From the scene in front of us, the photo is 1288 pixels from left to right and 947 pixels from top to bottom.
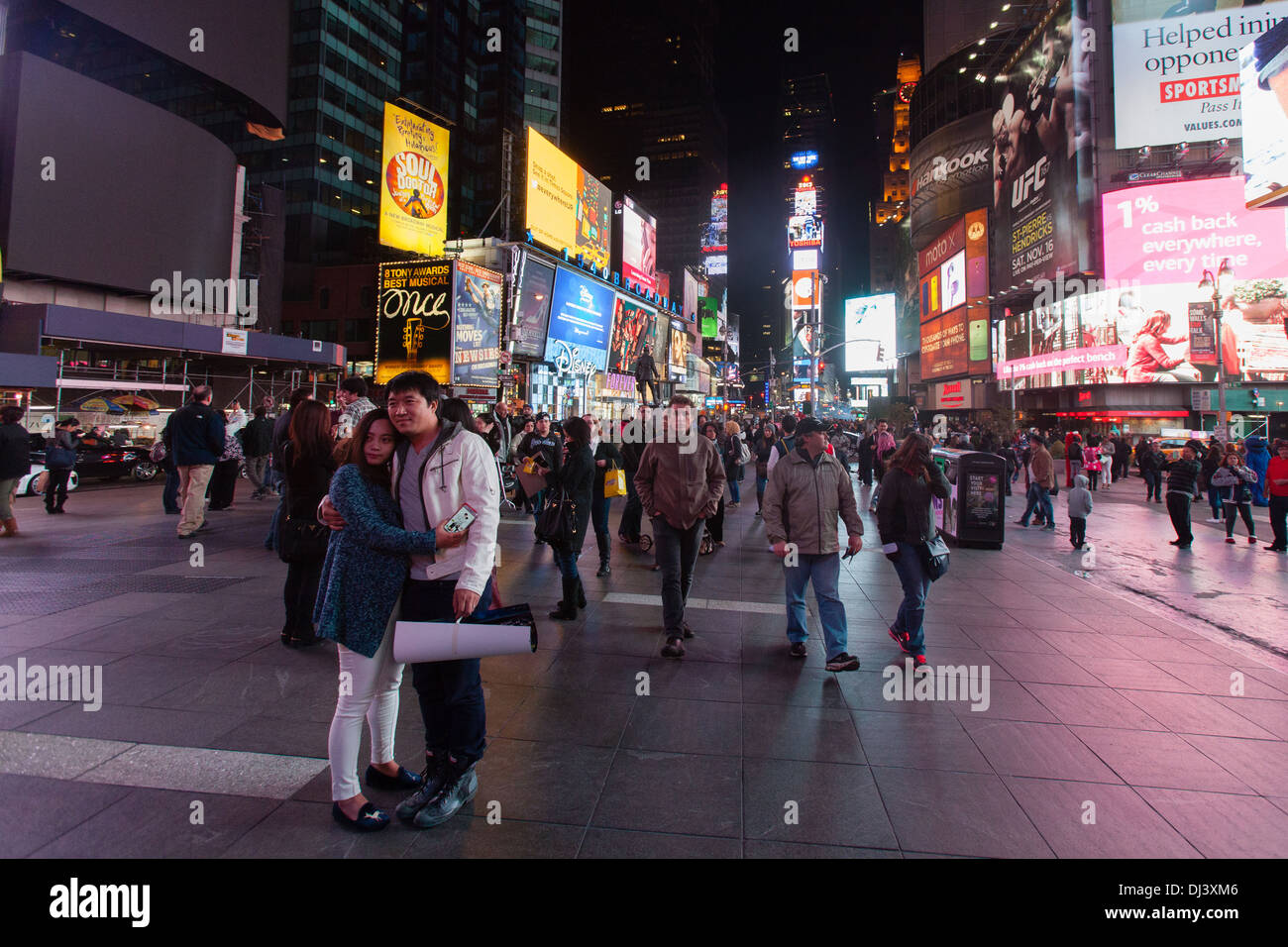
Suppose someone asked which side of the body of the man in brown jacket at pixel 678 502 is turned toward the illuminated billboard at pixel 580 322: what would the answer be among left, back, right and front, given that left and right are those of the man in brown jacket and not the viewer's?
back

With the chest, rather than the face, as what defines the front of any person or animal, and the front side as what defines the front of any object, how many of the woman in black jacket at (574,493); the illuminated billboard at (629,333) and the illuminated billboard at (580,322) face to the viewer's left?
1

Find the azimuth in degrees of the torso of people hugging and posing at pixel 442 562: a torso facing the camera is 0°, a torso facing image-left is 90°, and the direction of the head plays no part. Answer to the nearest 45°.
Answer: approximately 45°

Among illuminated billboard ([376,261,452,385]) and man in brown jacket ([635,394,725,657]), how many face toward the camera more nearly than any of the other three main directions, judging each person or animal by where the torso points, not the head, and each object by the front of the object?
2

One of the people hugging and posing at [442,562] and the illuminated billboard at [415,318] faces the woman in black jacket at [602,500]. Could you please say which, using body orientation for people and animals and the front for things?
the illuminated billboard

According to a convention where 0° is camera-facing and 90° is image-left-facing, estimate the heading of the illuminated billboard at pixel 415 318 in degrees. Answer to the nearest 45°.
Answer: approximately 0°

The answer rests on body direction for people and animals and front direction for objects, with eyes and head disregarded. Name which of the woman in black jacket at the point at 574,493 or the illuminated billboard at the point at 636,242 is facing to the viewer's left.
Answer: the woman in black jacket

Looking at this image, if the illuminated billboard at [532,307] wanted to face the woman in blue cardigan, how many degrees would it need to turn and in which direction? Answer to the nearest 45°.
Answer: approximately 45° to its right

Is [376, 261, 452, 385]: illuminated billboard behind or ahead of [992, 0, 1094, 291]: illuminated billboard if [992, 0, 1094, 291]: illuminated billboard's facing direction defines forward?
ahead

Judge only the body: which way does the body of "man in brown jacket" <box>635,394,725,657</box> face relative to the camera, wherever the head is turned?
toward the camera
